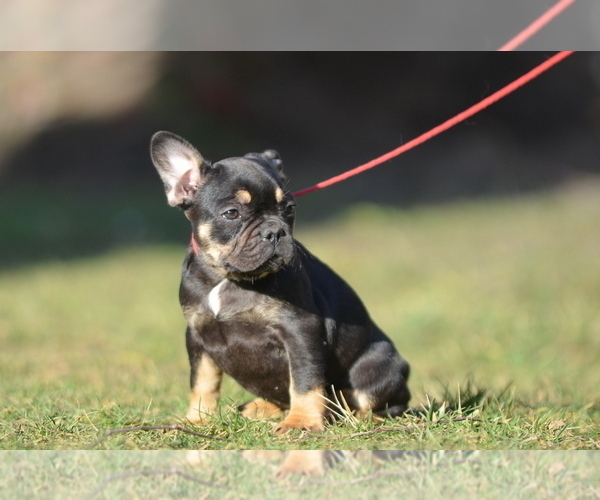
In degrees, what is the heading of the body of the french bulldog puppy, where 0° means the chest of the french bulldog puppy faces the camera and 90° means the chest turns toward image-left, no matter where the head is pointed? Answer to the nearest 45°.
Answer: approximately 45°
